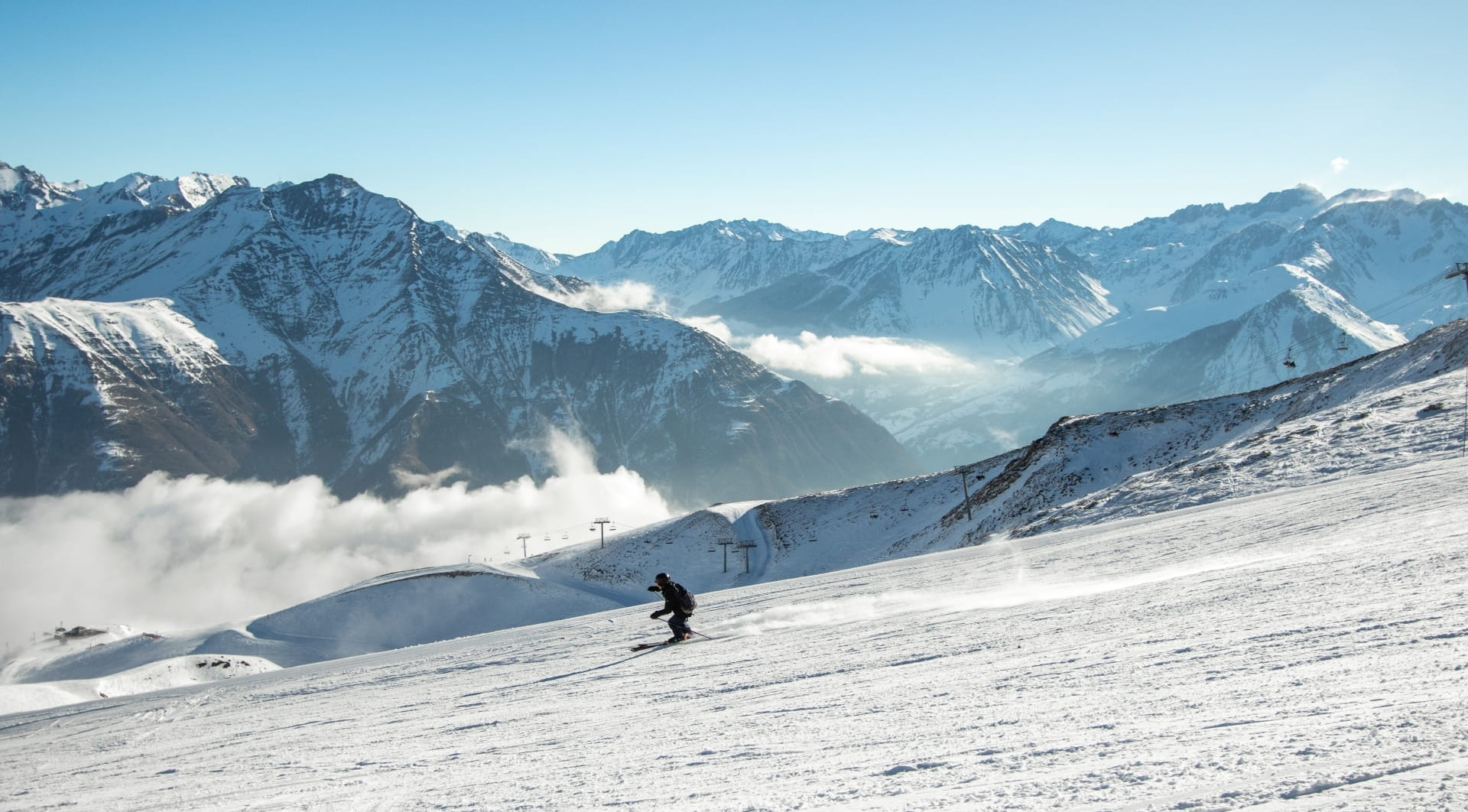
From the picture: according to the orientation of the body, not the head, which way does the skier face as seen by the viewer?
to the viewer's left
